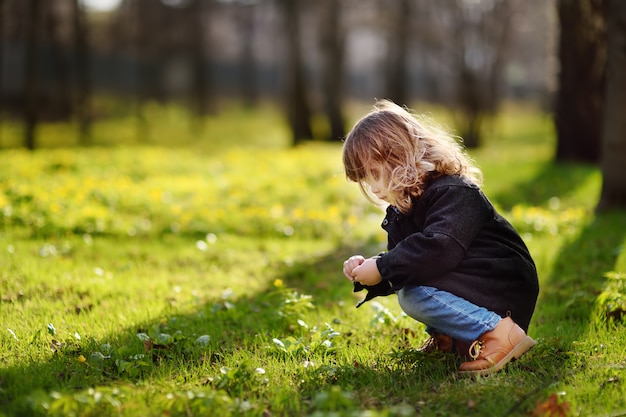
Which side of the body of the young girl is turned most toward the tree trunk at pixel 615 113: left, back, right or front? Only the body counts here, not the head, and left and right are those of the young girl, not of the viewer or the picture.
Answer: right

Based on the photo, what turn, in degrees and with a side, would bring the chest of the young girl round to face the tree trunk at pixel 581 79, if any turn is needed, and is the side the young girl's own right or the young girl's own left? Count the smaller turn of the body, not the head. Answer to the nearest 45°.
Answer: approximately 90° to the young girl's own right

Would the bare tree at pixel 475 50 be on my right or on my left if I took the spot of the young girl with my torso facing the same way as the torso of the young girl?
on my right

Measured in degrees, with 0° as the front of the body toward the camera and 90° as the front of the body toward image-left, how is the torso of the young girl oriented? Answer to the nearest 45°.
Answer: approximately 90°

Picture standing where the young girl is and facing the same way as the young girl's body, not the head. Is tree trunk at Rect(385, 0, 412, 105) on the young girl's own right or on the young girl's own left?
on the young girl's own right

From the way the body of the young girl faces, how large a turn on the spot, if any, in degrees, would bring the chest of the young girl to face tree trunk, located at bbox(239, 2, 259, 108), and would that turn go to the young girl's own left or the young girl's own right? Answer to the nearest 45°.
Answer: approximately 90° to the young girl's own right
